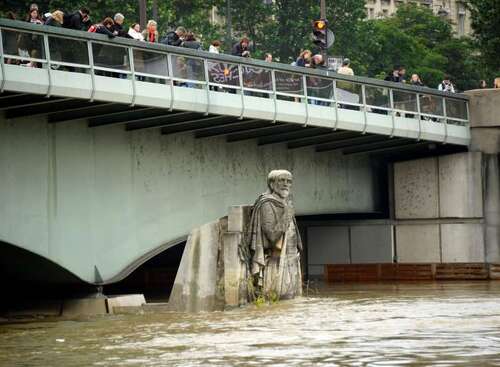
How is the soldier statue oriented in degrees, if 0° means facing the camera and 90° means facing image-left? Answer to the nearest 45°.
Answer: approximately 315°
